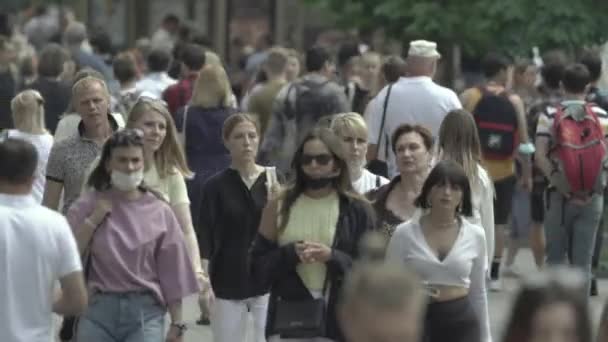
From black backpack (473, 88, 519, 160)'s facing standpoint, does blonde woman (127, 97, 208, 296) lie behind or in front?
in front

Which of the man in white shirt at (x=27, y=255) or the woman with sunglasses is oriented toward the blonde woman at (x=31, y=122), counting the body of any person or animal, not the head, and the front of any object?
the man in white shirt

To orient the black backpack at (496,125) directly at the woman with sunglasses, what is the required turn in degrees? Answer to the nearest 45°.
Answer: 0° — it already faces them

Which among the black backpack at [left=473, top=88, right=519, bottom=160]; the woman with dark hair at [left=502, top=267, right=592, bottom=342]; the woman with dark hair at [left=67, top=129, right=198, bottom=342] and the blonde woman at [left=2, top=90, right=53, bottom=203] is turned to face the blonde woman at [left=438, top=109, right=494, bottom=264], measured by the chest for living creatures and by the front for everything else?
the black backpack

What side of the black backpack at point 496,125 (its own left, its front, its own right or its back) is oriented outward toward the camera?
front

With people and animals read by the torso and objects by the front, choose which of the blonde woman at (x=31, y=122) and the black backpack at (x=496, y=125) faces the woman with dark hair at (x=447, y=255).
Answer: the black backpack

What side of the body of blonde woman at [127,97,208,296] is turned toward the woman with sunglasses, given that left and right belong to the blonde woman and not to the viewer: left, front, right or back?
left

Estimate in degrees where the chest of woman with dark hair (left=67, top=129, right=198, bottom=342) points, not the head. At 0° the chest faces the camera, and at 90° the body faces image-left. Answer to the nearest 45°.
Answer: approximately 0°

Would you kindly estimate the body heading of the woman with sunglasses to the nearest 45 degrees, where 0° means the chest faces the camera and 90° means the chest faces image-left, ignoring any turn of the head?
approximately 0°
